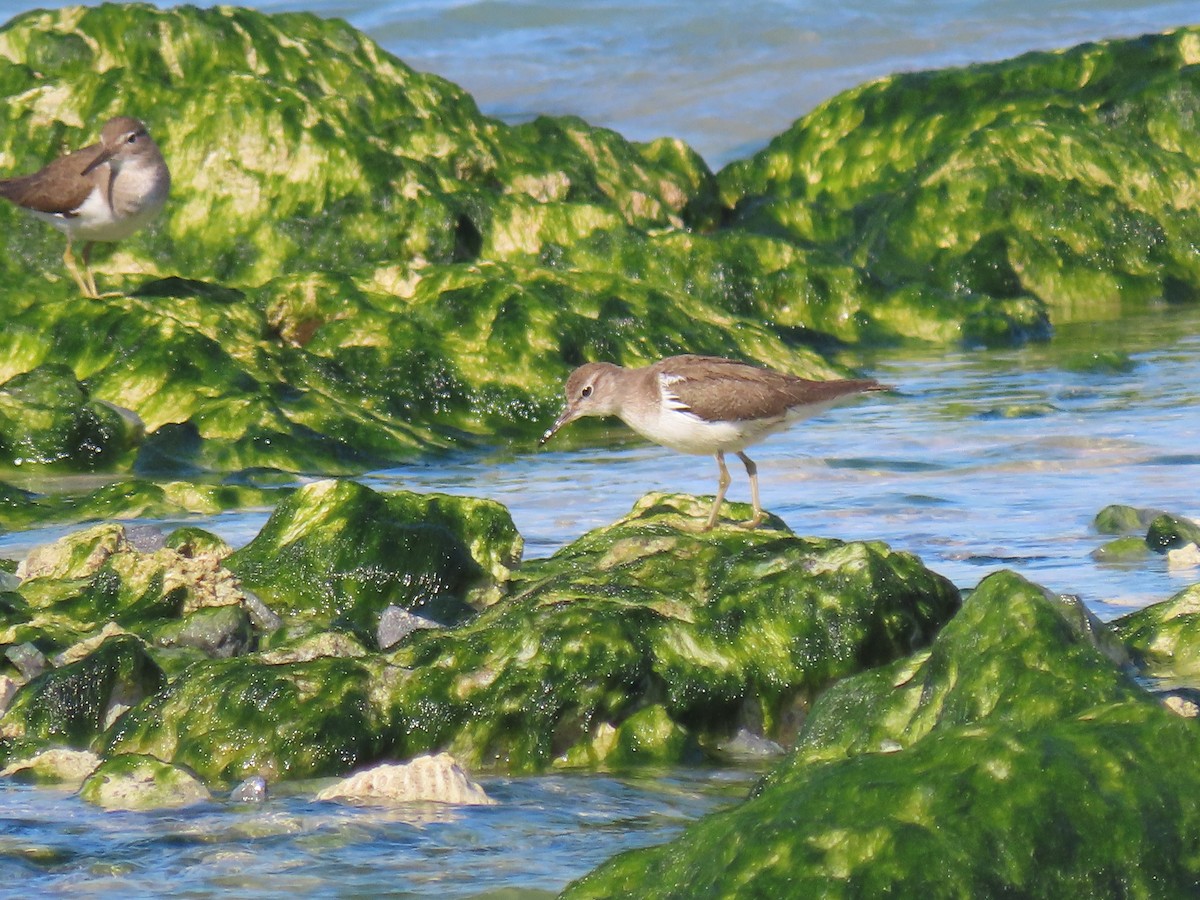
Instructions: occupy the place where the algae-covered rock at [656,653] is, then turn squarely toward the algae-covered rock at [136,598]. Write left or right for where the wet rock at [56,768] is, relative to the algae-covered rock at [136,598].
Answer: left

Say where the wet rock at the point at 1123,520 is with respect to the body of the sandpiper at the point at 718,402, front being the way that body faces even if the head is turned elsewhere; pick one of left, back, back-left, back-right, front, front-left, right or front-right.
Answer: back

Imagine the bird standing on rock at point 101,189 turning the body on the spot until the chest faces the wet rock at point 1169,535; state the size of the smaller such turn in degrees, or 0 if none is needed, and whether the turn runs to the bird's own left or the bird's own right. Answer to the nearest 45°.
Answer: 0° — it already faces it

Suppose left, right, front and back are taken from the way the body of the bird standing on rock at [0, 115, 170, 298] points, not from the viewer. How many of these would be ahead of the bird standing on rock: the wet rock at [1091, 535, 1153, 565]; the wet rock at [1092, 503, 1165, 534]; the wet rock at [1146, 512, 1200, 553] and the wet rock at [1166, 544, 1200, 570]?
4

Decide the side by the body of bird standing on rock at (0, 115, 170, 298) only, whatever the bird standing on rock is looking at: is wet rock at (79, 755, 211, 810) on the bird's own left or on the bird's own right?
on the bird's own right

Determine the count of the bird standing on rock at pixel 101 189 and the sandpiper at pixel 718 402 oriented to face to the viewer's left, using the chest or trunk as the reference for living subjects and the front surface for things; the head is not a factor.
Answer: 1

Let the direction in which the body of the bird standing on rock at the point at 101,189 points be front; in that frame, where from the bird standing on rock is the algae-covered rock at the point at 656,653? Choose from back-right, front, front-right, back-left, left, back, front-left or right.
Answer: front-right

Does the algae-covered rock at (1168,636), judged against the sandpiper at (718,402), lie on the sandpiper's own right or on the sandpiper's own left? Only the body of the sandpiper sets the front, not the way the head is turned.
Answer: on the sandpiper's own left

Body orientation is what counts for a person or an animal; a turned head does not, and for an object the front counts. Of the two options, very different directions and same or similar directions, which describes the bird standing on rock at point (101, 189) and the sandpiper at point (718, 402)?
very different directions

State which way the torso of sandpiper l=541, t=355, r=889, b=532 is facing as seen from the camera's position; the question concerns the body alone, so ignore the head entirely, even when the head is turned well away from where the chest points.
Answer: to the viewer's left

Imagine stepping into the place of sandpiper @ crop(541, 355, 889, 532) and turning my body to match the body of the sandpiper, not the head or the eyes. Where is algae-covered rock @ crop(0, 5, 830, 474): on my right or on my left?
on my right

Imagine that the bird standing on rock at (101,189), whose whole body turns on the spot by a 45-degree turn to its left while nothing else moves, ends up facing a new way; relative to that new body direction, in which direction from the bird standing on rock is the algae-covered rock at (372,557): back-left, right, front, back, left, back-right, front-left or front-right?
right

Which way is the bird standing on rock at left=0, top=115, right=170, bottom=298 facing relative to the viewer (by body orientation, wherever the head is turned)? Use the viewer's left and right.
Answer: facing the viewer and to the right of the viewer

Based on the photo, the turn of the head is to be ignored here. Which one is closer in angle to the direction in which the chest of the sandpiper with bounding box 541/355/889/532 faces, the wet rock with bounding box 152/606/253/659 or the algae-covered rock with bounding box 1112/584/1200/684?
the wet rock

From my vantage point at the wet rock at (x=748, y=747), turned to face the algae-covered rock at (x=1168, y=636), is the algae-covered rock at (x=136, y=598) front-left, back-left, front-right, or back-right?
back-left
